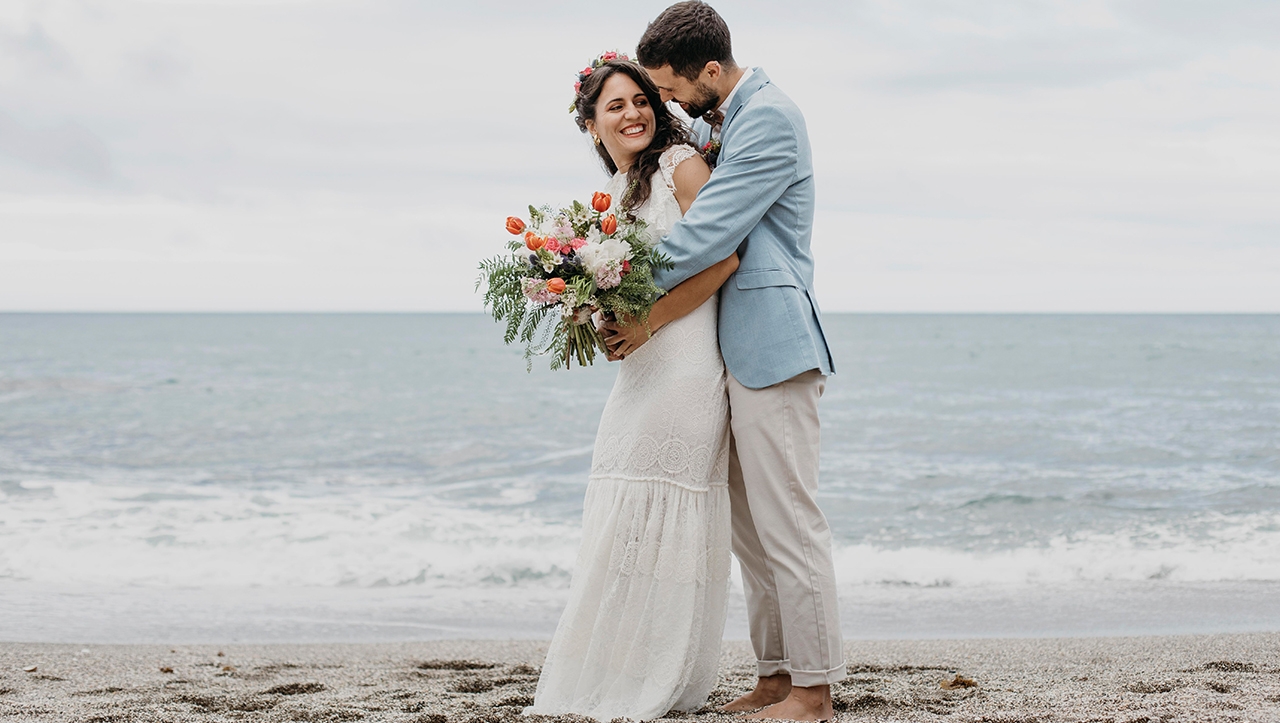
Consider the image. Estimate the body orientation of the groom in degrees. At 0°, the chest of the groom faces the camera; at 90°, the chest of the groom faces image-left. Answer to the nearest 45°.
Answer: approximately 90°
